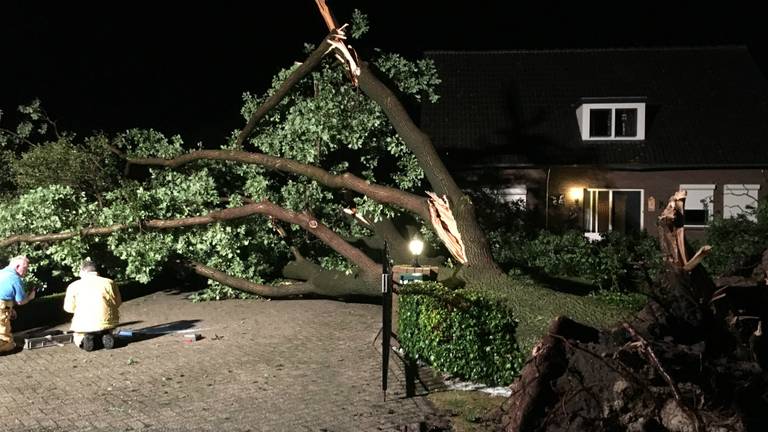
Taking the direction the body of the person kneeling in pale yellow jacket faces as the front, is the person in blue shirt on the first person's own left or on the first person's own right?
on the first person's own left

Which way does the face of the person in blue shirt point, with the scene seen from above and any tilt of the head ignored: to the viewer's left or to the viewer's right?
to the viewer's right

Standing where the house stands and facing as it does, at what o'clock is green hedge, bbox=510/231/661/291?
The green hedge is roughly at 12 o'clock from the house.

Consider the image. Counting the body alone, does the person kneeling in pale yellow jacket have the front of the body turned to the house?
no

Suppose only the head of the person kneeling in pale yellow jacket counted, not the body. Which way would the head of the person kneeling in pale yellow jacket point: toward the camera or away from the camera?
away from the camera

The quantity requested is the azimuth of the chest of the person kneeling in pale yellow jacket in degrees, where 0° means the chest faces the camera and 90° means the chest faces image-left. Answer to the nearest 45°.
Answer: approximately 180°

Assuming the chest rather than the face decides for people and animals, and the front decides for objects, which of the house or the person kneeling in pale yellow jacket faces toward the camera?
the house

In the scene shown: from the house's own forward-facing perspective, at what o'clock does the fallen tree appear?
The fallen tree is roughly at 1 o'clock from the house.

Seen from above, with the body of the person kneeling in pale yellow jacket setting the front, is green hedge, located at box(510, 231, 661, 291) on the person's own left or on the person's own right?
on the person's own right

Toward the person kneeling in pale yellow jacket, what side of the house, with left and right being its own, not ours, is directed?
front

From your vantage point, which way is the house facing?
toward the camera

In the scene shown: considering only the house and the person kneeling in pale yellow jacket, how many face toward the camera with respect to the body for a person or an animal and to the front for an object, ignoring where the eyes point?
1

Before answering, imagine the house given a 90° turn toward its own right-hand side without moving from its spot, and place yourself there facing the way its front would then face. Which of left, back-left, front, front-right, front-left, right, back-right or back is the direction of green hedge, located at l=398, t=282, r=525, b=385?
left

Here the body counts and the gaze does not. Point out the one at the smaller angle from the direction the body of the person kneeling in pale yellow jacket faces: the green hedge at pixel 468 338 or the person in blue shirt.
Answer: the person in blue shirt
